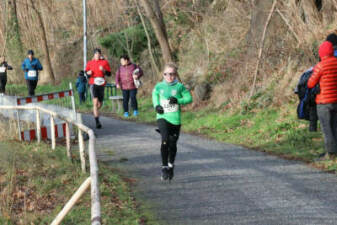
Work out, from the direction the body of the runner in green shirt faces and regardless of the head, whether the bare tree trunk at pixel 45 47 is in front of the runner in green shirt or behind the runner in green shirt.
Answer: behind

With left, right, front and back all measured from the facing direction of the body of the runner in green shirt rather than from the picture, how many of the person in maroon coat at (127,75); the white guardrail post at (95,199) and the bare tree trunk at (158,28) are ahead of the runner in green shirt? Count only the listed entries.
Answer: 1

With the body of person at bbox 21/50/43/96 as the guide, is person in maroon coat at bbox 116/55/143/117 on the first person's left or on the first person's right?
on the first person's left

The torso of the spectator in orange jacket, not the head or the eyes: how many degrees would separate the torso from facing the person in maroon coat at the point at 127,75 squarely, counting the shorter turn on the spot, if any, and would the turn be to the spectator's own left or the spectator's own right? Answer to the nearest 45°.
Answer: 0° — they already face them

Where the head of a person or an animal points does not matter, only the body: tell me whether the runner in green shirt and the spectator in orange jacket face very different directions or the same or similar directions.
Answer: very different directions

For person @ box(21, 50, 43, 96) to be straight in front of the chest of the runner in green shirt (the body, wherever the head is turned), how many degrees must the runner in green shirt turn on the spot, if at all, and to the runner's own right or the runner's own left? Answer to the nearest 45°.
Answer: approximately 135° to the runner's own right

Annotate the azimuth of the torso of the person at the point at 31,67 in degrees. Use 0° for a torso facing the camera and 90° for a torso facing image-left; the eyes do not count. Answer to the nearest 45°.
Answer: approximately 0°

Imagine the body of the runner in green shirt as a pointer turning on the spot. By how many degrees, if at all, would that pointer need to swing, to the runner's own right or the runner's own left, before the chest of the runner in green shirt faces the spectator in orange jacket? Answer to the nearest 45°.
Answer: approximately 90° to the runner's own left

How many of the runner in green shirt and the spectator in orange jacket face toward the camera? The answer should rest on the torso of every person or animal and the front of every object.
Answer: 1

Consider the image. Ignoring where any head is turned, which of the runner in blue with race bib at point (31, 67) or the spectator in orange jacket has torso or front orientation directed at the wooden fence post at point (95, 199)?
the runner in blue with race bib

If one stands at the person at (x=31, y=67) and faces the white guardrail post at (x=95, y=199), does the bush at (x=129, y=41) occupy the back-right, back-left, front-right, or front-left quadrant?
back-left

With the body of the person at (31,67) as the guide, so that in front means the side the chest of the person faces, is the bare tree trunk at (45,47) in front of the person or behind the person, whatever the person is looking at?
behind

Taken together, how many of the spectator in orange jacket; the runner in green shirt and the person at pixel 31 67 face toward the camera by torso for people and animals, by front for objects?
2
